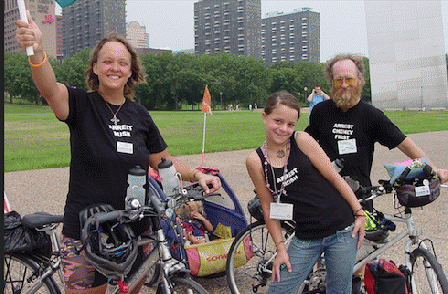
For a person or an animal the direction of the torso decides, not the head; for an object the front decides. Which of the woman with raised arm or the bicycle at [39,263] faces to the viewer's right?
the bicycle

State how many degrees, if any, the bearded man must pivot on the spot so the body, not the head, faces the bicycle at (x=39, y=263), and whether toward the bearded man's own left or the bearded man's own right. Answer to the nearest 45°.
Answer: approximately 45° to the bearded man's own right

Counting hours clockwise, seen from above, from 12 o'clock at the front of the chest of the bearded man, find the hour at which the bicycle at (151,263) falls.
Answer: The bicycle is roughly at 1 o'clock from the bearded man.
